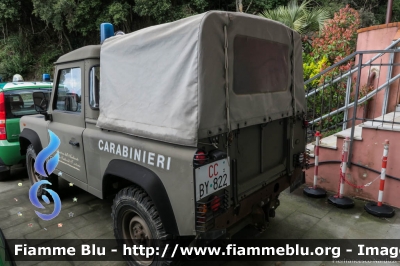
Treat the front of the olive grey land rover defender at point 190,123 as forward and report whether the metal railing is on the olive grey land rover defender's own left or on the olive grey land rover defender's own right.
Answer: on the olive grey land rover defender's own right

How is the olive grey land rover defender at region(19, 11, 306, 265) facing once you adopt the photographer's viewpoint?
facing away from the viewer and to the left of the viewer

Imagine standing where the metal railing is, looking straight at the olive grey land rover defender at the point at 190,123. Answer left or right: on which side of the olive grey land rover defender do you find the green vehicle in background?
right

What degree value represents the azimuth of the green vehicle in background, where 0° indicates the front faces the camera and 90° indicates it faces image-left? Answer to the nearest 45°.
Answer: approximately 135°

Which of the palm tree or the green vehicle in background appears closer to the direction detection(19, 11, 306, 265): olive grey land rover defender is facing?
the green vehicle in background

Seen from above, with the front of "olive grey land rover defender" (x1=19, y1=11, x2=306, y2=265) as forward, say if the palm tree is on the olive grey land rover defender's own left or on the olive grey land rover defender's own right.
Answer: on the olive grey land rover defender's own right
